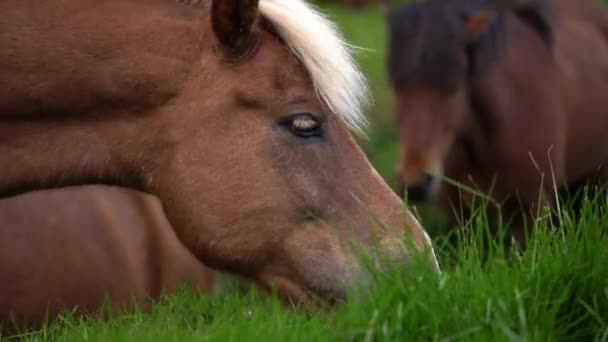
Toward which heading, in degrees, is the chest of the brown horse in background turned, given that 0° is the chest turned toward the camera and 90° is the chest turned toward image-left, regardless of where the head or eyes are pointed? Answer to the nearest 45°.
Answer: approximately 45°

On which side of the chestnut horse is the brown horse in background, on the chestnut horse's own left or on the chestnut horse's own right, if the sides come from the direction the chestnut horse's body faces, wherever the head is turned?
on the chestnut horse's own left

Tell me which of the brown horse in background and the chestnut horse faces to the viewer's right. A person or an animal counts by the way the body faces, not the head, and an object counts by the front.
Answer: the chestnut horse

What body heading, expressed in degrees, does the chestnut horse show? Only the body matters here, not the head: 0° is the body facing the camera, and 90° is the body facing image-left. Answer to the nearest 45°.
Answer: approximately 270°

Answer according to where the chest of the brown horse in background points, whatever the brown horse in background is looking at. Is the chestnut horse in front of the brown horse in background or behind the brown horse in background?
in front

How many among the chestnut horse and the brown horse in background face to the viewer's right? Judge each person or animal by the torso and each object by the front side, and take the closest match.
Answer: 1
